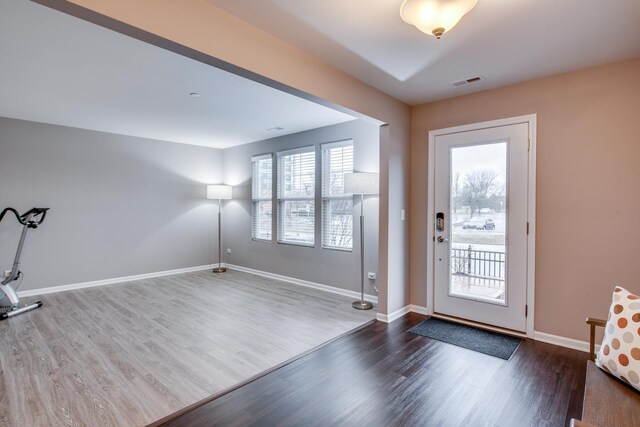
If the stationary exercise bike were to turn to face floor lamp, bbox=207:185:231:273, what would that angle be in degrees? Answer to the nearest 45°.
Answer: approximately 45° to its left

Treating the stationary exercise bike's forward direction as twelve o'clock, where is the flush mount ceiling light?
The flush mount ceiling light is roughly at 1 o'clock from the stationary exercise bike.

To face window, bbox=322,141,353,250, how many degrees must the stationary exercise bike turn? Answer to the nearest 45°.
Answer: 0° — it already faces it

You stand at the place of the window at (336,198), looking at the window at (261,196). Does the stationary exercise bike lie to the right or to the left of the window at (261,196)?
left

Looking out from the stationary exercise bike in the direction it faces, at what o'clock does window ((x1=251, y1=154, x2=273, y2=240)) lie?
The window is roughly at 11 o'clock from the stationary exercise bike.

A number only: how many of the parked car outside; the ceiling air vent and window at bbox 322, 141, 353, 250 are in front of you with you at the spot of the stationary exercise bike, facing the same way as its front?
3

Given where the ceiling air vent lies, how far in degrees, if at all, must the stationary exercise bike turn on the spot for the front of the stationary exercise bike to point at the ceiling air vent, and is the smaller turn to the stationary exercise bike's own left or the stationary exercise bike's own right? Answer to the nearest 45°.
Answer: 0° — it already faces it

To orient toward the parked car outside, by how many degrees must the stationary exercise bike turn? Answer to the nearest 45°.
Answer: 0° — it already faces it

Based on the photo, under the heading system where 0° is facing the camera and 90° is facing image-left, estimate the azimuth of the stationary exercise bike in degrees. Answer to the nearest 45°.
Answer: approximately 315°

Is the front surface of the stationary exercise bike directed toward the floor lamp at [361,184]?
yes
